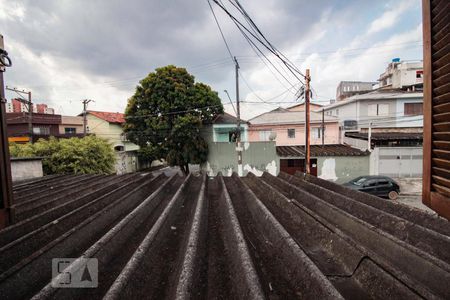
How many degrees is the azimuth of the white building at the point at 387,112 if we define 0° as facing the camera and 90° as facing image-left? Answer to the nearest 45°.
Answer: approximately 0°

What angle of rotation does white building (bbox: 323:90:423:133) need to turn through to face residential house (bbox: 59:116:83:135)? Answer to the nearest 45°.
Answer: approximately 45° to its right

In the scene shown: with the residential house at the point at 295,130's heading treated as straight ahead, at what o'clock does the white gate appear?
The white gate is roughly at 10 o'clock from the residential house.

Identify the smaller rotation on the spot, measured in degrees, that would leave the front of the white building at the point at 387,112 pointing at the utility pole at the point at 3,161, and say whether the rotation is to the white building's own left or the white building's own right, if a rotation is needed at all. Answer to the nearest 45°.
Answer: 0° — it already faces it

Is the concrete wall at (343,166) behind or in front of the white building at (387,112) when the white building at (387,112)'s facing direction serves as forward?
in front

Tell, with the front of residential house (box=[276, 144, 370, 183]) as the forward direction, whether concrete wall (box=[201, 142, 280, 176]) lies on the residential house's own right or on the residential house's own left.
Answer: on the residential house's own right

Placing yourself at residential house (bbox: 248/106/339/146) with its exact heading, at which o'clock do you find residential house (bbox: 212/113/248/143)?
residential house (bbox: 212/113/248/143) is roughly at 2 o'clock from residential house (bbox: 248/106/339/146).

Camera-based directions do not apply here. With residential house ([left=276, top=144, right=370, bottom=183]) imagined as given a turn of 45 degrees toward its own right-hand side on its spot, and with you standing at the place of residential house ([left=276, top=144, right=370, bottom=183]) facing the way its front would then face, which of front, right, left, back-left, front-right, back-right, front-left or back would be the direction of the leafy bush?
front

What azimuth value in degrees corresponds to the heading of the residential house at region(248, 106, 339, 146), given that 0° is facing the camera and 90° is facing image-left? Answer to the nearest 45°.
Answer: approximately 0°

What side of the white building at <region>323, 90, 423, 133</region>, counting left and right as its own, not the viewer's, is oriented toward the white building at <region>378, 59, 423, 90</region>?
back

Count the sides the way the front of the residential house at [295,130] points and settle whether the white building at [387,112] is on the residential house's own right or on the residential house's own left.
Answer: on the residential house's own left

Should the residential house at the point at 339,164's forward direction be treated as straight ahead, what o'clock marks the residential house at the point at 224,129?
the residential house at the point at 224,129 is roughly at 3 o'clock from the residential house at the point at 339,164.

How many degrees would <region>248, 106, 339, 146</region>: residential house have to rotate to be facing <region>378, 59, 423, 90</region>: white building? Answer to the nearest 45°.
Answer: approximately 135° to its left

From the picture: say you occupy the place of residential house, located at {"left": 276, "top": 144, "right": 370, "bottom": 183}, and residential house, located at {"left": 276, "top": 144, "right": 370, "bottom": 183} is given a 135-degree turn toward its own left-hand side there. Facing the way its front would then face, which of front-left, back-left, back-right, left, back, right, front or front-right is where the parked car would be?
right

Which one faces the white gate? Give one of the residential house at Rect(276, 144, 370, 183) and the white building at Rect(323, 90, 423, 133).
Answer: the white building
